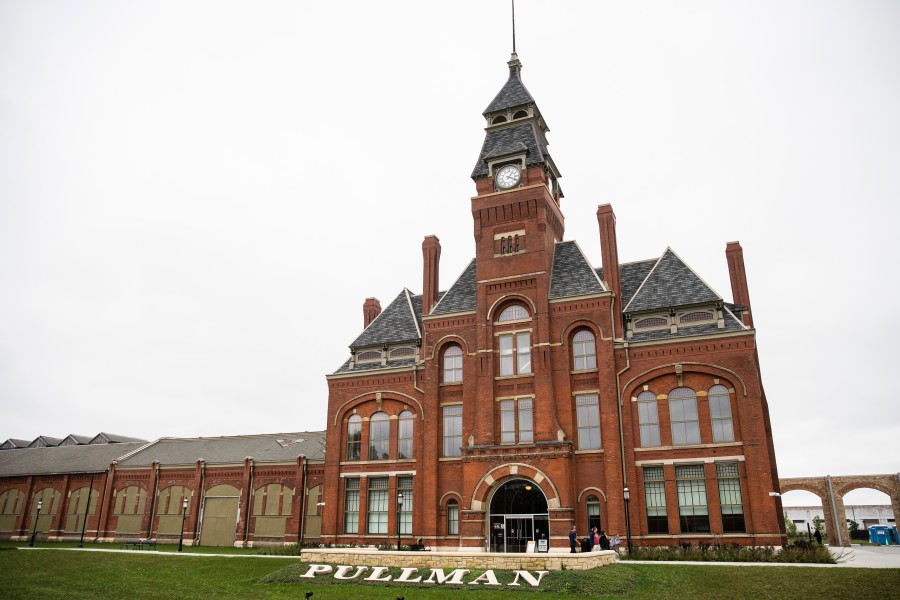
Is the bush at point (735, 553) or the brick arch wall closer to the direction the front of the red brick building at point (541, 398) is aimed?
the bush

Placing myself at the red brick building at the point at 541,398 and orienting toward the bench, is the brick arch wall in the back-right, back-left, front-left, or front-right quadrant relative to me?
back-right

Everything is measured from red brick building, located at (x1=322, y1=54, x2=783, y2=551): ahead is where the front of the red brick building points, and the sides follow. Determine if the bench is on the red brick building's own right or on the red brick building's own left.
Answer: on the red brick building's own right

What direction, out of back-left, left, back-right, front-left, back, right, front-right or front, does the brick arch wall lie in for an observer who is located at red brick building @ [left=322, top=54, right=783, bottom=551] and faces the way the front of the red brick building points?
back-left

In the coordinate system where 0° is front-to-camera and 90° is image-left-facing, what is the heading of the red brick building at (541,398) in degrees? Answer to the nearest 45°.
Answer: approximately 0°

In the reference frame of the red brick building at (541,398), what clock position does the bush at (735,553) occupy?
The bush is roughly at 10 o'clock from the red brick building.

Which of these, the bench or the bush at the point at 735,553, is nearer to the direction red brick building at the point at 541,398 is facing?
the bush
